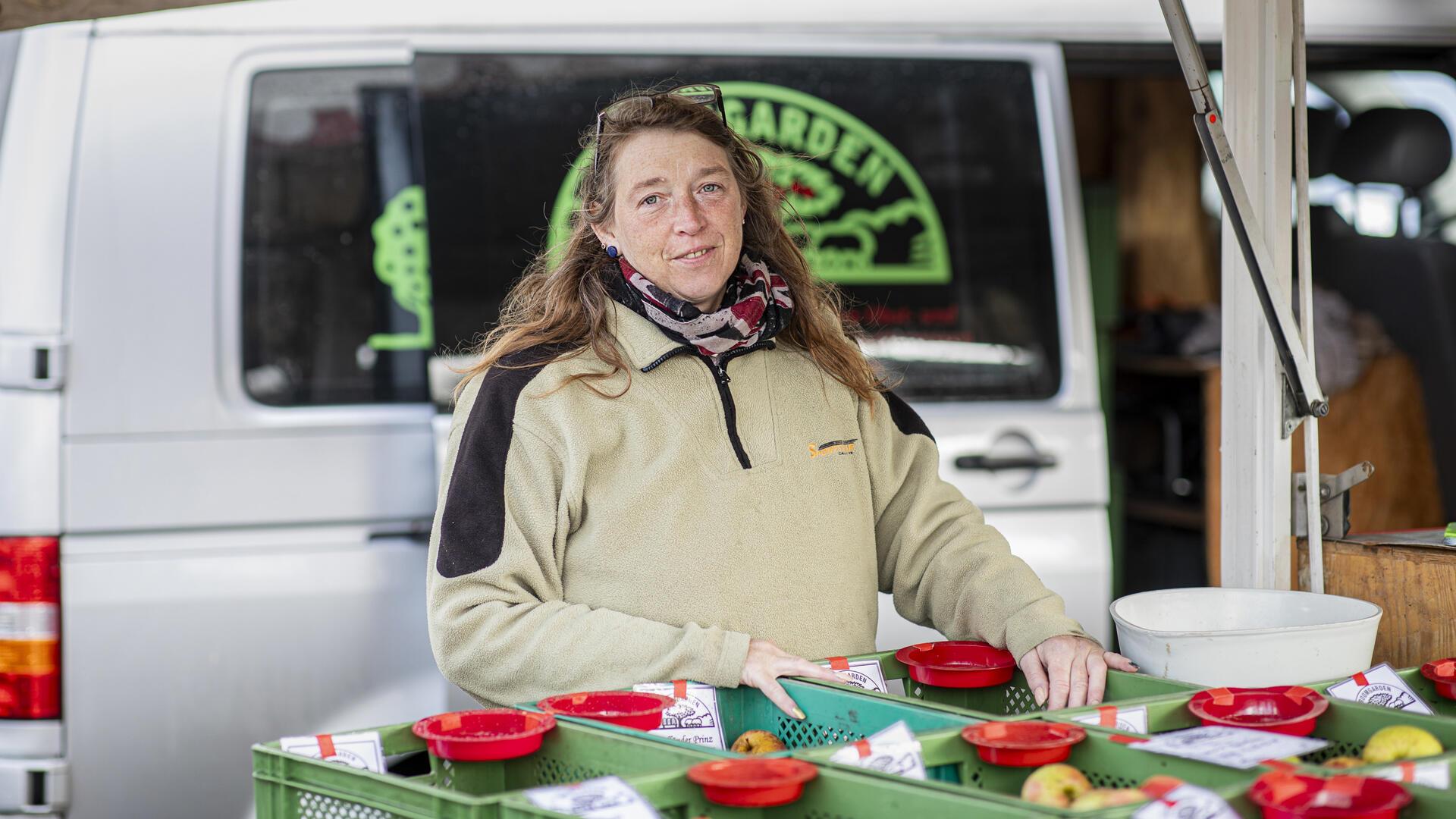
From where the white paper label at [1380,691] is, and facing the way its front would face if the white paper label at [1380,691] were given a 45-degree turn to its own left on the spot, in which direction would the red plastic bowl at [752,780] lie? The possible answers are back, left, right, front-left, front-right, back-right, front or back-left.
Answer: right

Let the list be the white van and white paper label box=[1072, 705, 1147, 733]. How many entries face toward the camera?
1

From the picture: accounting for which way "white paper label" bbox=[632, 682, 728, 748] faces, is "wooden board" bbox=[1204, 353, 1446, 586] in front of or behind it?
behind

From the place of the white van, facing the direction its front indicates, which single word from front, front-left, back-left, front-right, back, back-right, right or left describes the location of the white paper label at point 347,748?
right

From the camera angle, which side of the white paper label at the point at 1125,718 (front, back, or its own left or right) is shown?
front

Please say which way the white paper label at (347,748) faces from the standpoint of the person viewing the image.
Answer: facing the viewer

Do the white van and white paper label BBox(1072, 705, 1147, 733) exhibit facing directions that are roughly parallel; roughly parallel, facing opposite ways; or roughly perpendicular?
roughly perpendicular

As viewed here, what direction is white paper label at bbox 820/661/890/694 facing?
toward the camera

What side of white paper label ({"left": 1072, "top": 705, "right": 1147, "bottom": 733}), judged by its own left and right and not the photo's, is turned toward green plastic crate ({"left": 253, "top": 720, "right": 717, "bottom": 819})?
right

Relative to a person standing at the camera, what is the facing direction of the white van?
facing to the right of the viewer

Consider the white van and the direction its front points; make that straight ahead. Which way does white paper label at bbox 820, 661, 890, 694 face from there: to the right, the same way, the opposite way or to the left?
to the right

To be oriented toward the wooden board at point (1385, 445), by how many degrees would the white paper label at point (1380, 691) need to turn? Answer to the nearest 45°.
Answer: approximately 180°

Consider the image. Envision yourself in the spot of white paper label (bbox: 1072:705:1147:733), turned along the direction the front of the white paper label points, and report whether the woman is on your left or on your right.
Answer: on your right

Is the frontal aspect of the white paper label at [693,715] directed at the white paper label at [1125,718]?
no

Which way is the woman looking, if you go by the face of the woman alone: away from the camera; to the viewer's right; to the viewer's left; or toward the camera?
toward the camera

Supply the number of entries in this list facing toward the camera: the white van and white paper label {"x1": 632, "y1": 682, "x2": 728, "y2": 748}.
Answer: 1

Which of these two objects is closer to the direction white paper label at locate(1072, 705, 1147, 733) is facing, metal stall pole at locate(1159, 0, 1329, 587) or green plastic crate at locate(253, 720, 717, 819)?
the green plastic crate

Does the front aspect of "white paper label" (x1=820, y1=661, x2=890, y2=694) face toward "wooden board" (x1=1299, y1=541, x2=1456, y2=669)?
no

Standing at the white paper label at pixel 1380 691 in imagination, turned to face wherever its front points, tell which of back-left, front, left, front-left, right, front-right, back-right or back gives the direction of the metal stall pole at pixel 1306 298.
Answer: back
